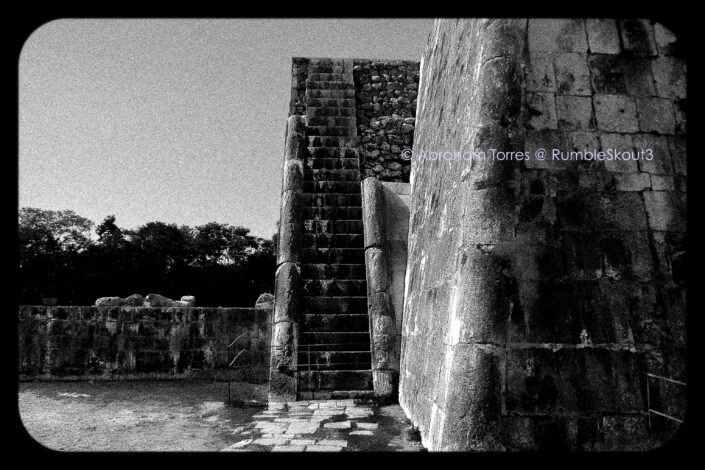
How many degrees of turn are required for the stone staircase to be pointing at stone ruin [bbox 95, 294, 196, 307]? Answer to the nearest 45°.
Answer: approximately 135° to its right

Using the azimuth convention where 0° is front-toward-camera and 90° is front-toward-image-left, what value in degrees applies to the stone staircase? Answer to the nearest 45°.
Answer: approximately 0°

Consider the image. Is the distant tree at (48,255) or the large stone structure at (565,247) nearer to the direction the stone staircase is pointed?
the large stone structure

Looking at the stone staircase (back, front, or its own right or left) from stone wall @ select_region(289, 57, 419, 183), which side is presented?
back

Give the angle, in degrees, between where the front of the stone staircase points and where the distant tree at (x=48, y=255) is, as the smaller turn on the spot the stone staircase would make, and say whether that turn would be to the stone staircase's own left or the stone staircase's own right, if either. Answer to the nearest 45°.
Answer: approximately 135° to the stone staircase's own right

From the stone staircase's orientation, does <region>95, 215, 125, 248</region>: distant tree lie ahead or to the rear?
to the rear
